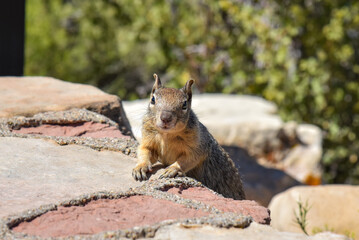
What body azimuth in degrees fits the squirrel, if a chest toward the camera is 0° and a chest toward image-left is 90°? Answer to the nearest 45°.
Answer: approximately 45°

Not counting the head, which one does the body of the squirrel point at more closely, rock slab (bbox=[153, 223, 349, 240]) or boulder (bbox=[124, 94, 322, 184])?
the rock slab

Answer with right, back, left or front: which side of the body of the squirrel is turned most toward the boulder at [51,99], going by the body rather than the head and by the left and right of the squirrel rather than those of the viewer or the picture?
right

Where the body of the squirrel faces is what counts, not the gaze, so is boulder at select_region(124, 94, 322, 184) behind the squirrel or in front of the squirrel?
behind

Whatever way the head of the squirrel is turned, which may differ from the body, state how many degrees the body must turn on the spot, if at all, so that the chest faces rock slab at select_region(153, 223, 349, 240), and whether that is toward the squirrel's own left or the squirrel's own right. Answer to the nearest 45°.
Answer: approximately 45° to the squirrel's own left
